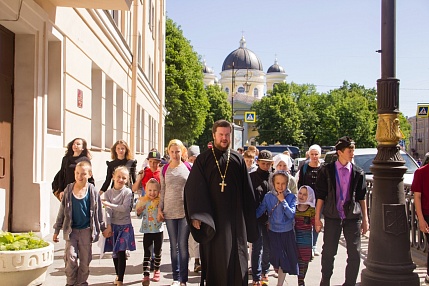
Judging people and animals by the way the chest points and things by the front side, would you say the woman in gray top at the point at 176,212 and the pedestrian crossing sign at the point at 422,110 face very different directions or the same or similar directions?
same or similar directions

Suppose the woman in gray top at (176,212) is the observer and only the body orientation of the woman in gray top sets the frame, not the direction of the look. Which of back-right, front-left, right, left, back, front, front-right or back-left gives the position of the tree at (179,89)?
back

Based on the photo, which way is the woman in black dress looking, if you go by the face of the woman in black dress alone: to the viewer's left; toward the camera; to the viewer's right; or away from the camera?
toward the camera

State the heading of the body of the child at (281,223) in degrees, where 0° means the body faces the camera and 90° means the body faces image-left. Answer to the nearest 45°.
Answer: approximately 0°

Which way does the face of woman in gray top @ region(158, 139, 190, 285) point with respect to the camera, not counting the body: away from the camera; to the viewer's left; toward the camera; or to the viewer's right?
toward the camera

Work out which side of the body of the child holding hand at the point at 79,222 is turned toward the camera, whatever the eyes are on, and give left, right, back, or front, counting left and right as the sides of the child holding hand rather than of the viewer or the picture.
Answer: front

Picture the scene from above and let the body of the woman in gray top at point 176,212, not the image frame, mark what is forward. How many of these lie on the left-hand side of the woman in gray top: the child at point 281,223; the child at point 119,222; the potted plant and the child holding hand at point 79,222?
1

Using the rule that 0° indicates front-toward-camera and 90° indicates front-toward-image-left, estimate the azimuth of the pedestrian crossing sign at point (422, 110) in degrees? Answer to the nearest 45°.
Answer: approximately 0°

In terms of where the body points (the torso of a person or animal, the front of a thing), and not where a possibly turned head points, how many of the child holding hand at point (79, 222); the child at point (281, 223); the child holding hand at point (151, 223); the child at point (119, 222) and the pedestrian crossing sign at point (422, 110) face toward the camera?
5

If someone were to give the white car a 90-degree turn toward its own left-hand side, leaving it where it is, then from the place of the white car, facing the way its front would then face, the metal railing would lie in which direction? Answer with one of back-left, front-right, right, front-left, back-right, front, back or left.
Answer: back-right

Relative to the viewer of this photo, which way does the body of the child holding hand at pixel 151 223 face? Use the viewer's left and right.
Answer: facing the viewer
